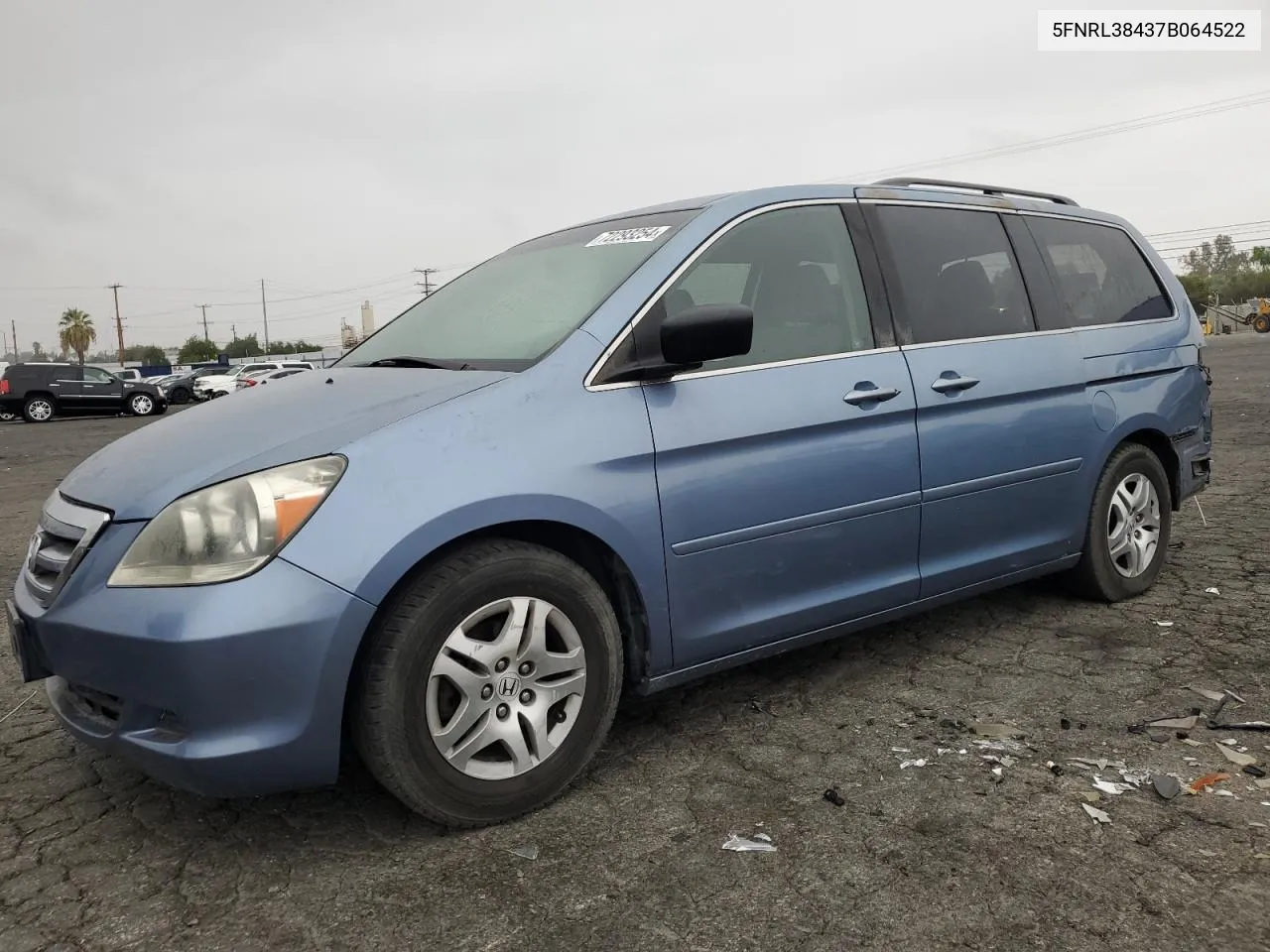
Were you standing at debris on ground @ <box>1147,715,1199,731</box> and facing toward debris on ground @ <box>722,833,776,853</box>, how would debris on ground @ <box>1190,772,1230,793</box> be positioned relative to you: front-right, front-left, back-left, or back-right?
front-left

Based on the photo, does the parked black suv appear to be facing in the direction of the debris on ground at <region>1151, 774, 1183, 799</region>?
no

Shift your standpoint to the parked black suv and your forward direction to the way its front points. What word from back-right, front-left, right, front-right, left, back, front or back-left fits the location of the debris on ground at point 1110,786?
right

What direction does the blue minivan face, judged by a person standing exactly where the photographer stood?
facing the viewer and to the left of the viewer

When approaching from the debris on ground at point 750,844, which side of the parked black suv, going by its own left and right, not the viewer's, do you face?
right

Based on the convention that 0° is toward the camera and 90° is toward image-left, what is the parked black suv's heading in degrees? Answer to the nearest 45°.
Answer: approximately 270°

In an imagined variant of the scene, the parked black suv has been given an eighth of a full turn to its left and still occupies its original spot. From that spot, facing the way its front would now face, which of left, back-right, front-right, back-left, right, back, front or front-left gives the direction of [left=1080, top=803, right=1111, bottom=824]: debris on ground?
back-right

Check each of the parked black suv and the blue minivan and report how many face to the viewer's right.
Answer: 1

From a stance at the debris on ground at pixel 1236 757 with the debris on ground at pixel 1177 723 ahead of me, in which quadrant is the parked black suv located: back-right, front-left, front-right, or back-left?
front-left

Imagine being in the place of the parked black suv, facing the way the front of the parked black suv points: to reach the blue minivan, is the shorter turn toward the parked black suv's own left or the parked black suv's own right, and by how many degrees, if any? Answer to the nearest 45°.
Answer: approximately 90° to the parked black suv's own right

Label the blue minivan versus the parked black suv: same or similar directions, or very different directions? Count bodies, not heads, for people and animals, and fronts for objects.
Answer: very different directions

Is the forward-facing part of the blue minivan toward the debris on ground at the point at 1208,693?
no

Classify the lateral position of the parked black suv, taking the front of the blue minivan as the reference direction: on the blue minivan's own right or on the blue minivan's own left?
on the blue minivan's own right

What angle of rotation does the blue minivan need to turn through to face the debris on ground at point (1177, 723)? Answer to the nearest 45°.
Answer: approximately 135° to its left
